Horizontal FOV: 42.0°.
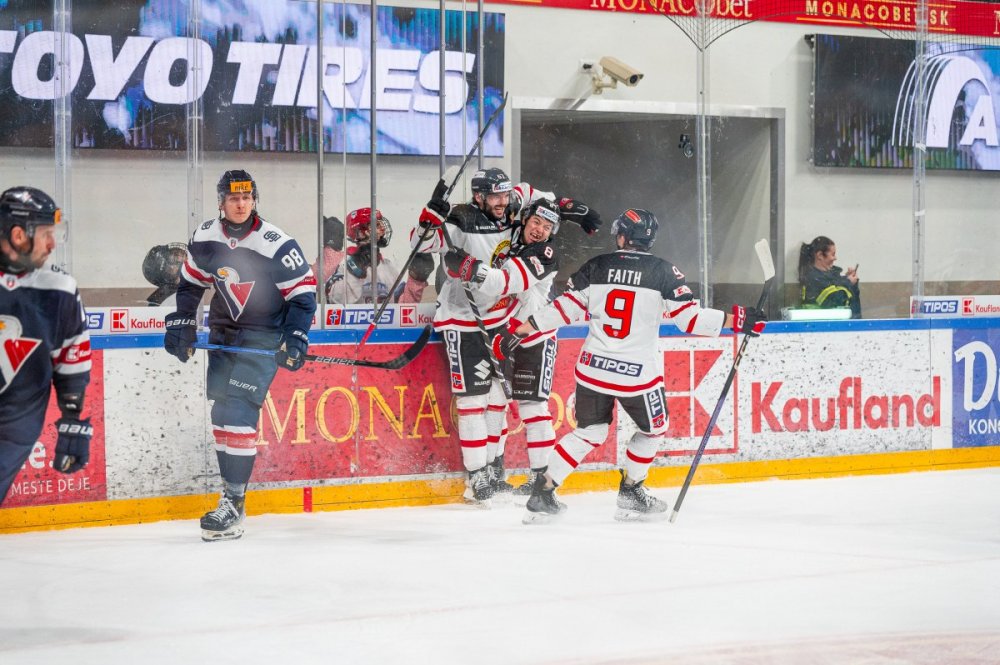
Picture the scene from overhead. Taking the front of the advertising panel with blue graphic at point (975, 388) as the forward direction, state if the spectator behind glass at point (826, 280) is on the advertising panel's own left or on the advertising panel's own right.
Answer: on the advertising panel's own right

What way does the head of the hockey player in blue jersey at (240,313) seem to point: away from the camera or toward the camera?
toward the camera

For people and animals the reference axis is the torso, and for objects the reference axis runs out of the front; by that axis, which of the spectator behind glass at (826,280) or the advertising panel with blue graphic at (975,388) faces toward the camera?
the advertising panel with blue graphic

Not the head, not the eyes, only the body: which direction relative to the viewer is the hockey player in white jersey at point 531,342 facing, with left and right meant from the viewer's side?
facing the viewer and to the left of the viewer

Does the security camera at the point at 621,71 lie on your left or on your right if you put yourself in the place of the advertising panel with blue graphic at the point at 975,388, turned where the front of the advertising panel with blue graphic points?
on your right

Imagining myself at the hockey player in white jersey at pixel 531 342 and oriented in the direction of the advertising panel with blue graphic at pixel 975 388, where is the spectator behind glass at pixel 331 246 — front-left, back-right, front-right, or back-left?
back-left

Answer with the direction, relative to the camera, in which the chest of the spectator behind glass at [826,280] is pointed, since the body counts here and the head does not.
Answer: to the viewer's right

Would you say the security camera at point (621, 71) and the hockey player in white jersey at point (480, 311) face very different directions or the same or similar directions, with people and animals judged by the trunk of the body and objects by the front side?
same or similar directions

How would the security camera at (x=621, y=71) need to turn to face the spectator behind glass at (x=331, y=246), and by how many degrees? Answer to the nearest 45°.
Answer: approximately 90° to its right

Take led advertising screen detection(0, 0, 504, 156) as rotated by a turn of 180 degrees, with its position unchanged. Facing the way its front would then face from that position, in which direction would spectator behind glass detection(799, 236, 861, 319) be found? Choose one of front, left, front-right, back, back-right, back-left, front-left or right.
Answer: right

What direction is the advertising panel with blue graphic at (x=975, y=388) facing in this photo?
toward the camera

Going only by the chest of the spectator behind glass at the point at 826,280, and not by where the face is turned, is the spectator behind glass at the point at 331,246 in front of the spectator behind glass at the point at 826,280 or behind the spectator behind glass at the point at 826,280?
behind

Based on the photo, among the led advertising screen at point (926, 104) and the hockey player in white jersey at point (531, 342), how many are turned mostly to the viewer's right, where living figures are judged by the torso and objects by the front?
0

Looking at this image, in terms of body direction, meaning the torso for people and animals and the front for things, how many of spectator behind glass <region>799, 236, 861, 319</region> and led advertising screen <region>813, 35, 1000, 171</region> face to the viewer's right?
1

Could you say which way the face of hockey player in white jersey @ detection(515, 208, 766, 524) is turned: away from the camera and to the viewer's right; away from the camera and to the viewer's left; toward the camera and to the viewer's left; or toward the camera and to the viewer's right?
away from the camera and to the viewer's left
